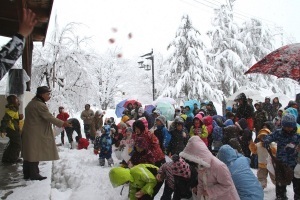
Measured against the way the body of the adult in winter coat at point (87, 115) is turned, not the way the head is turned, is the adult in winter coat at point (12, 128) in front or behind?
in front

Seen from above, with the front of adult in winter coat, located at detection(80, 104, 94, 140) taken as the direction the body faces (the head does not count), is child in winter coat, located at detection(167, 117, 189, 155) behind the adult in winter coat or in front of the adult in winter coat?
in front

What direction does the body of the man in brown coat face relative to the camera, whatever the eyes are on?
to the viewer's right

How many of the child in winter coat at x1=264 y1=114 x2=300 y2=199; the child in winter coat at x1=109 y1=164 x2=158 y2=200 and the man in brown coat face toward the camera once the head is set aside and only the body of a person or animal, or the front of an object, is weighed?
1

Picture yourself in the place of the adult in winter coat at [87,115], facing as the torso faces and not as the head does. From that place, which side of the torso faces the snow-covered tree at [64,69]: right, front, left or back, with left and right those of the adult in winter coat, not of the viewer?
back

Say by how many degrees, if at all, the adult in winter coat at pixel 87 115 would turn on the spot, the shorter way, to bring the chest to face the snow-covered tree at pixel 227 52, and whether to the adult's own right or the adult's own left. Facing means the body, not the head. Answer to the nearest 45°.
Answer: approximately 135° to the adult's own left

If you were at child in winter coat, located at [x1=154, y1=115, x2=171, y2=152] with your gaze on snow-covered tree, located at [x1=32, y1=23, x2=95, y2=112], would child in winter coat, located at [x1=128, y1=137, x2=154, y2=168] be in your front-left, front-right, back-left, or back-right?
back-left

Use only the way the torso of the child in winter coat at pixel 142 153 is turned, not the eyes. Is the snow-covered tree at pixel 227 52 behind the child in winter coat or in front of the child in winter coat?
behind

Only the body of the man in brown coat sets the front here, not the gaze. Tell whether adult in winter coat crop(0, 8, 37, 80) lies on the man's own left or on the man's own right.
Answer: on the man's own right
